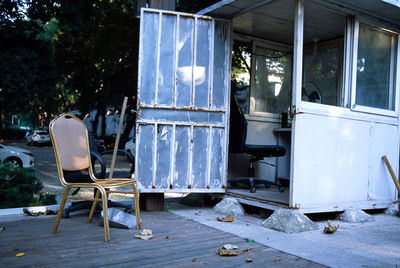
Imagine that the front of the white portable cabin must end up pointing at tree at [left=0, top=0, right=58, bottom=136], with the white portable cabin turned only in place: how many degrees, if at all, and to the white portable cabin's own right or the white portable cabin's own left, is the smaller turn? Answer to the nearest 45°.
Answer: approximately 90° to the white portable cabin's own right

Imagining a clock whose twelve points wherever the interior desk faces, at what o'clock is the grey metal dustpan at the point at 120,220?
The grey metal dustpan is roughly at 10 o'clock from the interior desk.

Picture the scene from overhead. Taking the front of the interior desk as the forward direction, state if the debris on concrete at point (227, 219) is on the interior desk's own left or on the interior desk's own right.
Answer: on the interior desk's own left

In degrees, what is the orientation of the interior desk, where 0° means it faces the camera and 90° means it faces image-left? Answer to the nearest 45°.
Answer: approximately 90°

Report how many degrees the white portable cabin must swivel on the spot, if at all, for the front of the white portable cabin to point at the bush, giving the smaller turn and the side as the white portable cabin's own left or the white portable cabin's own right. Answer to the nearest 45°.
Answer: approximately 90° to the white portable cabin's own right

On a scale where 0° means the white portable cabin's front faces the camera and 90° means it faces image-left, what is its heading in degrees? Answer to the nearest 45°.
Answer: approximately 45°

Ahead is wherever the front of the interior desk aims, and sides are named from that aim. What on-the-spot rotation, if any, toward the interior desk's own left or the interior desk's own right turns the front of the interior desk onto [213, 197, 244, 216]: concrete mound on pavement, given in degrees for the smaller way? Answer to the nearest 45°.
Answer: approximately 90° to the interior desk's own left
